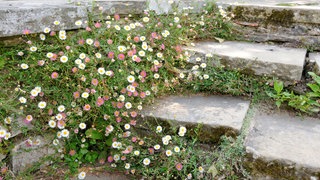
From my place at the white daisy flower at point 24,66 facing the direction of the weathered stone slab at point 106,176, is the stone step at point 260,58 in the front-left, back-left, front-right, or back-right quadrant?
front-left

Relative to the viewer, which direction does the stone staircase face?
toward the camera

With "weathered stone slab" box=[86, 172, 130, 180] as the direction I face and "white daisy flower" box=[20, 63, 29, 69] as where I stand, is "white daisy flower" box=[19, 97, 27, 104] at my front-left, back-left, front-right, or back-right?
front-right
